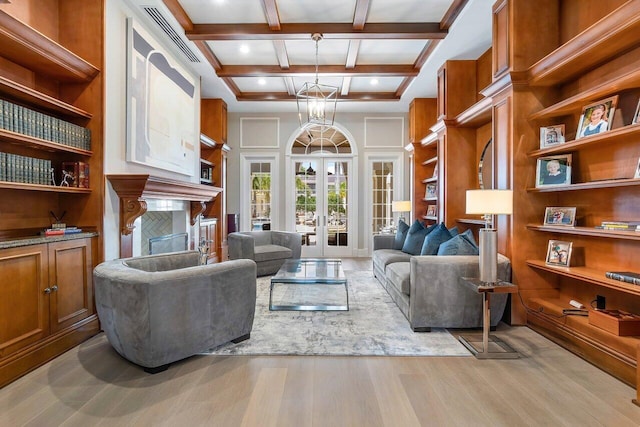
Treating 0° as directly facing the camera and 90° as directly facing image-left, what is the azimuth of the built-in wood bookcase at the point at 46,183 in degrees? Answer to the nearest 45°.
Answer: approximately 315°

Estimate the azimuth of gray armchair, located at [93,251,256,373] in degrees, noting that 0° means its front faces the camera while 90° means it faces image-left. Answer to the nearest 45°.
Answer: approximately 225°

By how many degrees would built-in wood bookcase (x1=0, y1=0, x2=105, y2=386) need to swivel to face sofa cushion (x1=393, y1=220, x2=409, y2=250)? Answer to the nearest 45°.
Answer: approximately 45° to its left

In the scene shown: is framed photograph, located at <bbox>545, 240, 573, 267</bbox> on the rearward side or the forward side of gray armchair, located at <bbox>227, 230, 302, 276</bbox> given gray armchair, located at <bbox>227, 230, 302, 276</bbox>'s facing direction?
on the forward side

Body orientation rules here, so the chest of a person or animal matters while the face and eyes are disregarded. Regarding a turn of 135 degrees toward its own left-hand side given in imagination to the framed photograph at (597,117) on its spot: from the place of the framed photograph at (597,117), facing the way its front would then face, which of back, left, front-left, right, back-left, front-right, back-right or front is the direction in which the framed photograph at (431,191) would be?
back-left

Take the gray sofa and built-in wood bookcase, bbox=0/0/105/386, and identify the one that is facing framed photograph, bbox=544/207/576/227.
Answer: the built-in wood bookcase

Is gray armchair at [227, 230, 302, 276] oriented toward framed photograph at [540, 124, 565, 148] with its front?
yes

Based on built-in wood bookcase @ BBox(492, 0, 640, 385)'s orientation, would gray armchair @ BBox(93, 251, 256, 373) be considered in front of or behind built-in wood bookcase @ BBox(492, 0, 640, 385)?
in front

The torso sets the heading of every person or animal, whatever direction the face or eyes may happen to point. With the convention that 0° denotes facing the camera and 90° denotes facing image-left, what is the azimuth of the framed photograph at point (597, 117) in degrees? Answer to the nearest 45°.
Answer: approximately 45°

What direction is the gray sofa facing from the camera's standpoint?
to the viewer's left

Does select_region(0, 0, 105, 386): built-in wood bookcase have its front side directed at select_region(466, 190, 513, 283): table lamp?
yes

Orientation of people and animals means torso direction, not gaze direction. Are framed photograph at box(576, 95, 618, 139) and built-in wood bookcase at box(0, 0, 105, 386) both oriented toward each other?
yes

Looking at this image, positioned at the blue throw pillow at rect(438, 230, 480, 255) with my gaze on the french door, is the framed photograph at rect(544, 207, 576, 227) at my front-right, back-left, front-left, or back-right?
back-right

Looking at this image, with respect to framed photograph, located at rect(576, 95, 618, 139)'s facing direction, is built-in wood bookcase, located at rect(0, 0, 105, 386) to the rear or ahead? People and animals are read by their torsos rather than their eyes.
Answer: ahead
